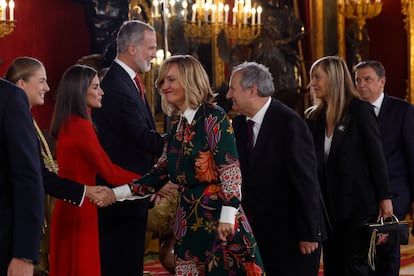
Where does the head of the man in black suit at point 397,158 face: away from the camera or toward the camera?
toward the camera

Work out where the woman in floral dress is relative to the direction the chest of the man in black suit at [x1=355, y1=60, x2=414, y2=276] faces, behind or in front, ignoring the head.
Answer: in front

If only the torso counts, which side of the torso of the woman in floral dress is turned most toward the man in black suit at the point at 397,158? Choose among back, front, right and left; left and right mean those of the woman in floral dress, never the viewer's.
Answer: back

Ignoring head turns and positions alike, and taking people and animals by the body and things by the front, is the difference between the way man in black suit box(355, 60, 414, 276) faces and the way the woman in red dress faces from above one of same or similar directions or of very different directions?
very different directions

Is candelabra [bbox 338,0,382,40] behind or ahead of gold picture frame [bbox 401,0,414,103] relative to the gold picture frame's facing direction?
ahead

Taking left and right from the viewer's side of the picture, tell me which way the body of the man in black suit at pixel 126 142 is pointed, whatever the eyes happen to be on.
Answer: facing to the right of the viewer

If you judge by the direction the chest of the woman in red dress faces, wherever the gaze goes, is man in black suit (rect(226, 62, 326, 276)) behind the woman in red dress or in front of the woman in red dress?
in front

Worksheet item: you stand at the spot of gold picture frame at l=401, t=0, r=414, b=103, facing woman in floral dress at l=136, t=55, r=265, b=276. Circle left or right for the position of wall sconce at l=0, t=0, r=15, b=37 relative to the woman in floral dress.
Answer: right

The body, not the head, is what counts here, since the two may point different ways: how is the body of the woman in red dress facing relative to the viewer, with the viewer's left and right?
facing to the right of the viewer

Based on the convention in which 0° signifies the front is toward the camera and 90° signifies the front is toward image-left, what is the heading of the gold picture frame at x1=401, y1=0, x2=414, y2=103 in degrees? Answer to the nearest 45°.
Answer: approximately 45°

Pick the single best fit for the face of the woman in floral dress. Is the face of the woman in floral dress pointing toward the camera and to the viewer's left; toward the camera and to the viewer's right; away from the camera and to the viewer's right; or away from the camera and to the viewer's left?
toward the camera and to the viewer's left

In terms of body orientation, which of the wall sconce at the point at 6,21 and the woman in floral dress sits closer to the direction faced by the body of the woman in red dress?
the woman in floral dress

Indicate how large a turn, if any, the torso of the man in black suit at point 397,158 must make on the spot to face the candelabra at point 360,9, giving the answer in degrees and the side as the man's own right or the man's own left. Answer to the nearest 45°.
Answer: approximately 135° to the man's own right

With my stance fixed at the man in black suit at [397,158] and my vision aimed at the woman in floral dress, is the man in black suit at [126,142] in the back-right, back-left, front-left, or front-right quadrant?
front-right
